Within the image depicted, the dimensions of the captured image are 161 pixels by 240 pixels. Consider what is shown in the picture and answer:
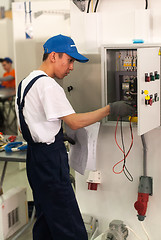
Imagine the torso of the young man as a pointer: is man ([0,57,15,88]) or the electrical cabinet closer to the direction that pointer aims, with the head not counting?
the electrical cabinet

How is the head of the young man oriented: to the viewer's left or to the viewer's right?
to the viewer's right

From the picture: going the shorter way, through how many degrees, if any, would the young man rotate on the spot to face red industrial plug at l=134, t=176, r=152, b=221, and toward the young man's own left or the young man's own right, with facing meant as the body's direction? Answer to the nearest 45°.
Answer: approximately 45° to the young man's own left

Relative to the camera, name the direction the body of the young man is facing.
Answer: to the viewer's right

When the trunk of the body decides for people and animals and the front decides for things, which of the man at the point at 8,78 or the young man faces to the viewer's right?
the young man

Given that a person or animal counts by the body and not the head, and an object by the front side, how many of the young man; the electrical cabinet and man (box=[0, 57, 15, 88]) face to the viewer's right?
1

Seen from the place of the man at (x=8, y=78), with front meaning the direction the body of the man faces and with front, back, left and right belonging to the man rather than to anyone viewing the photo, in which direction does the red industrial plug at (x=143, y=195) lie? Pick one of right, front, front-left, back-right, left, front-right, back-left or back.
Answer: front-left

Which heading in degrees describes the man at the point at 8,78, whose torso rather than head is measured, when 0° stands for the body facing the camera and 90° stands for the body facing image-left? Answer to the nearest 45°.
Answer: approximately 45°
